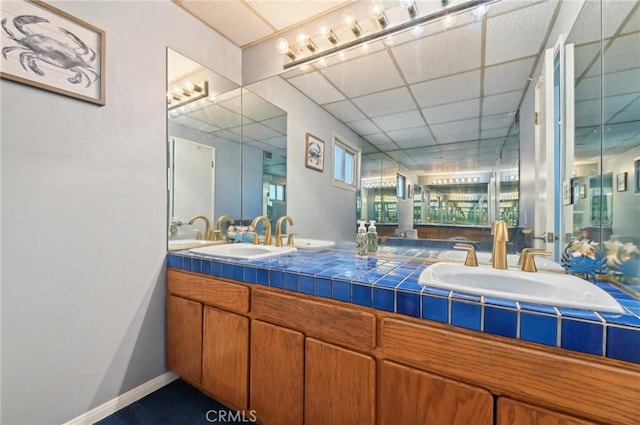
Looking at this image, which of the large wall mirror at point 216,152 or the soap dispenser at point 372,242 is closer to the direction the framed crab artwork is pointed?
the soap dispenser

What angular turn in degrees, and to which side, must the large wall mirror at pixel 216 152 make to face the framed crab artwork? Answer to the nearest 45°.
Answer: approximately 90° to its right

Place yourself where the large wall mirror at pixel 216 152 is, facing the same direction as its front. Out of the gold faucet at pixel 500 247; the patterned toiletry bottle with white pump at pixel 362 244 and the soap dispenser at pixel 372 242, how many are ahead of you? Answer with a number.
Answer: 3

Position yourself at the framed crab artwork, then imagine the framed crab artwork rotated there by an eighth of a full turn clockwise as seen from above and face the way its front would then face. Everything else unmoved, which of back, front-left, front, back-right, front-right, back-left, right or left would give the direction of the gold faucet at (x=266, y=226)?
left

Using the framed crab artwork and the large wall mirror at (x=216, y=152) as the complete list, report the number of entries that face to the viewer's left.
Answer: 0

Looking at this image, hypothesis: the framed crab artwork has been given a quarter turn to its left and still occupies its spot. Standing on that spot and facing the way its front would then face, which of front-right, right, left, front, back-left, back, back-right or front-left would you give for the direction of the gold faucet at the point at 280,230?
front-right

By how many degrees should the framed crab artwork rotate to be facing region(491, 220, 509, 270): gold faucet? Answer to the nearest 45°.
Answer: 0° — it already faces it

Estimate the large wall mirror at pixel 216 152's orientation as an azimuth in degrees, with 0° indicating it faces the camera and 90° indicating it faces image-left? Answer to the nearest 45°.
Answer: approximately 315°

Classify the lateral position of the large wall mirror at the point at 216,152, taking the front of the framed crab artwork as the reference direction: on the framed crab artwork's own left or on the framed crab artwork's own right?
on the framed crab artwork's own left

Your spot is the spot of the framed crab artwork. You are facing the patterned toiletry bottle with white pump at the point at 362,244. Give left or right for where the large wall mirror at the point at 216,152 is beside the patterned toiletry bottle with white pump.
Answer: left

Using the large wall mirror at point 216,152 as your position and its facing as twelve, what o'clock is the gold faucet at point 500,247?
The gold faucet is roughly at 12 o'clock from the large wall mirror.

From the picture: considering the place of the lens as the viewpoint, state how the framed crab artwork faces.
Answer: facing the viewer and to the right of the viewer

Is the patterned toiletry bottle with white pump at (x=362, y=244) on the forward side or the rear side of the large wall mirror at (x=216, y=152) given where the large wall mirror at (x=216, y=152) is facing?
on the forward side

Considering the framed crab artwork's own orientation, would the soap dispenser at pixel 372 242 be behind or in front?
in front
